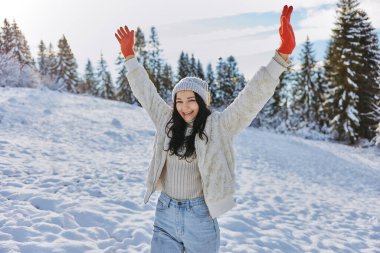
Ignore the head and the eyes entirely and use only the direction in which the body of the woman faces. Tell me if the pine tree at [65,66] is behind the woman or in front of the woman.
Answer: behind

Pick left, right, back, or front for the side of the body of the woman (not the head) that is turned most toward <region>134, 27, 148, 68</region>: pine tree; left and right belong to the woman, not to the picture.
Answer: back

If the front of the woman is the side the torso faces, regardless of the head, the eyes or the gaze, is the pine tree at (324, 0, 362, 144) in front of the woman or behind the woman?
behind

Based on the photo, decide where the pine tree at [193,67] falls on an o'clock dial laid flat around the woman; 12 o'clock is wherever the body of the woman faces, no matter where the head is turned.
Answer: The pine tree is roughly at 6 o'clock from the woman.

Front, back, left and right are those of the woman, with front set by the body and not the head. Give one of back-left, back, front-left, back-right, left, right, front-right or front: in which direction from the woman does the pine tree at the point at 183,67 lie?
back

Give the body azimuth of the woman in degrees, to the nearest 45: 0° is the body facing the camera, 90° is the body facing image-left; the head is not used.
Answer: approximately 0°

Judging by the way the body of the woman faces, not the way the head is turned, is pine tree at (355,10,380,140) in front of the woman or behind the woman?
behind
